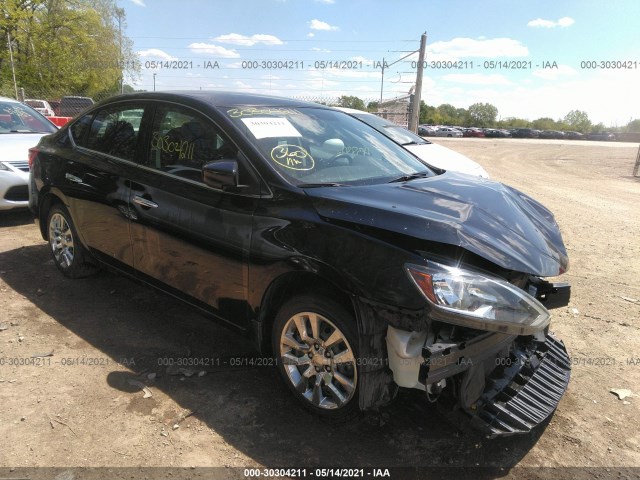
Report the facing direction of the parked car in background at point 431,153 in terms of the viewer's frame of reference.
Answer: facing the viewer and to the right of the viewer

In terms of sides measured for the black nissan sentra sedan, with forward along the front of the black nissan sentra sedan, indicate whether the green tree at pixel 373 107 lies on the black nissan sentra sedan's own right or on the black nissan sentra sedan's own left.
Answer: on the black nissan sentra sedan's own left

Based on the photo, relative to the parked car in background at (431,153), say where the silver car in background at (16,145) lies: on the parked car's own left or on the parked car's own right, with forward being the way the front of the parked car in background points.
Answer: on the parked car's own right

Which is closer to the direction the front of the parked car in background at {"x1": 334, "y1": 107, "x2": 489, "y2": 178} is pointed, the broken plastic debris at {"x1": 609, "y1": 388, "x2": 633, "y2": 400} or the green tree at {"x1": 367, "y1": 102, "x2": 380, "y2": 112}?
the broken plastic debris

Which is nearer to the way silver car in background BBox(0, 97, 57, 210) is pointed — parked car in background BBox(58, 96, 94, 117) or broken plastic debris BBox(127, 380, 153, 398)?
the broken plastic debris

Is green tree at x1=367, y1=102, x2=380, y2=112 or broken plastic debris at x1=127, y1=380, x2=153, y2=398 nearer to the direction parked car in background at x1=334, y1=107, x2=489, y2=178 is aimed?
the broken plastic debris

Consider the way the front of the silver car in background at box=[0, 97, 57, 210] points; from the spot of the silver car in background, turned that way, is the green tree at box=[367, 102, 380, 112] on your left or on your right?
on your left

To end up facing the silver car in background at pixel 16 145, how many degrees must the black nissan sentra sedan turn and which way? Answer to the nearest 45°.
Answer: approximately 180°

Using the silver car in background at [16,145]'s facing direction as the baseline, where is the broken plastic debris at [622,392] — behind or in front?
in front

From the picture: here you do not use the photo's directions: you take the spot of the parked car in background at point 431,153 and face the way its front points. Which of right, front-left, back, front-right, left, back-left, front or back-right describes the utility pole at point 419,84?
back-left

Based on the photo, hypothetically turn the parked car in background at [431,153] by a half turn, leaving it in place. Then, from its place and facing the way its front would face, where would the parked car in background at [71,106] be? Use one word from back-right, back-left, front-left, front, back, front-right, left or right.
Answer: front

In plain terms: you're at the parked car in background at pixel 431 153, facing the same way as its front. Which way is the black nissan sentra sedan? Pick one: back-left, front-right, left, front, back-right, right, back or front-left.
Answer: front-right
